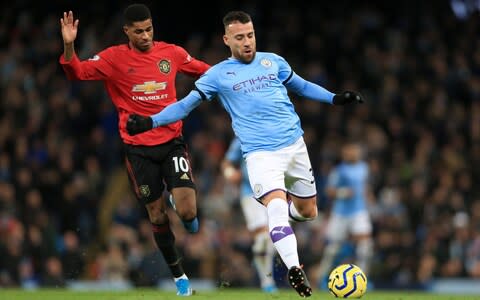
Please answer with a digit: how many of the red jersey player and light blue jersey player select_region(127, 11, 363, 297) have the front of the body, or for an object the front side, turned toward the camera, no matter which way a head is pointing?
2

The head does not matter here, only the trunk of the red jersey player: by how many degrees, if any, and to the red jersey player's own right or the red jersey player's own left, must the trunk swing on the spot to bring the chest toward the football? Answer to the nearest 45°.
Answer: approximately 45° to the red jersey player's own left

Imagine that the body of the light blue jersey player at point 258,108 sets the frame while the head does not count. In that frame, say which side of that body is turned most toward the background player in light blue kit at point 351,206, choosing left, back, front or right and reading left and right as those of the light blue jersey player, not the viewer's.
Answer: back

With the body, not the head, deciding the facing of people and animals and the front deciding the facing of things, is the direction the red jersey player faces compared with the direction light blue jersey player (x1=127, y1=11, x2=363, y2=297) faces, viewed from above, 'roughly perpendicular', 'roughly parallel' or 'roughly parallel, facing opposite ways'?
roughly parallel

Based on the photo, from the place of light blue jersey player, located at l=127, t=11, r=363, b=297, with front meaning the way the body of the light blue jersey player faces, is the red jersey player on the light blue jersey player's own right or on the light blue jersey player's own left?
on the light blue jersey player's own right

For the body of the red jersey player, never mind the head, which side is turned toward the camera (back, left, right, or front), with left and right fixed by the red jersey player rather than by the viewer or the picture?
front

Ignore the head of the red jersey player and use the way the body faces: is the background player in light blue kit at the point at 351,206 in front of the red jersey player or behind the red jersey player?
behind

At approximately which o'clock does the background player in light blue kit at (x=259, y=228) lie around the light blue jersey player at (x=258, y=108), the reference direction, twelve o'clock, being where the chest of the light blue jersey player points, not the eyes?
The background player in light blue kit is roughly at 6 o'clock from the light blue jersey player.

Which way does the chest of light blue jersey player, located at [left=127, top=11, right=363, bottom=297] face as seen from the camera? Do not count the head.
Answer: toward the camera

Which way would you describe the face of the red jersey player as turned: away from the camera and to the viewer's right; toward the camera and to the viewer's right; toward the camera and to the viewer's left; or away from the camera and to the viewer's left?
toward the camera and to the viewer's right

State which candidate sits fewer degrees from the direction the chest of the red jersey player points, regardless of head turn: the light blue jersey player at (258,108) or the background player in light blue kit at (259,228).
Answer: the light blue jersey player
